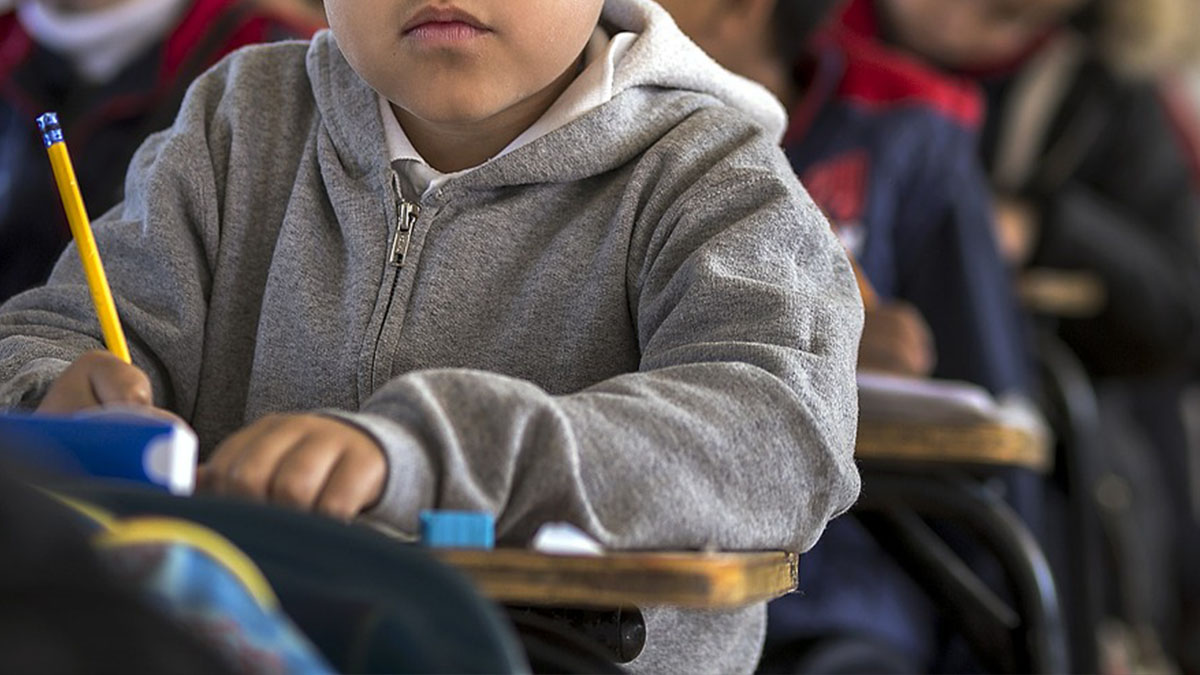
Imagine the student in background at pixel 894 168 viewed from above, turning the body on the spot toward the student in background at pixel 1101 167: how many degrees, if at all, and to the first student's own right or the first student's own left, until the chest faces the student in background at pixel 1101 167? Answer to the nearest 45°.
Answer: approximately 180°

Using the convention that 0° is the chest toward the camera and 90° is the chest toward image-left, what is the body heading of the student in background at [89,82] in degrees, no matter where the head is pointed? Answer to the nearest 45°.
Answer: approximately 0°

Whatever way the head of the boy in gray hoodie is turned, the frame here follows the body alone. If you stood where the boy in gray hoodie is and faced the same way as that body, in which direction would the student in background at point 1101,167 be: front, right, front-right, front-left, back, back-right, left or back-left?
back

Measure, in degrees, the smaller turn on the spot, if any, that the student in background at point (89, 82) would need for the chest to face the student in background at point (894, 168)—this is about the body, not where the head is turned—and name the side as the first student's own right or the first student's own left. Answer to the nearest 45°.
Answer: approximately 45° to the first student's own left

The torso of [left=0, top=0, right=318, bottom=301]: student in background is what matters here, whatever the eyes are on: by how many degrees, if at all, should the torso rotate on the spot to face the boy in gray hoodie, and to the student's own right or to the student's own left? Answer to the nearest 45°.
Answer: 0° — they already face them

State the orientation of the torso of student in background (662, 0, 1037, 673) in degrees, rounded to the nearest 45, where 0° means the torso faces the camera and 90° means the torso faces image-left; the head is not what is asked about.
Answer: approximately 45°
